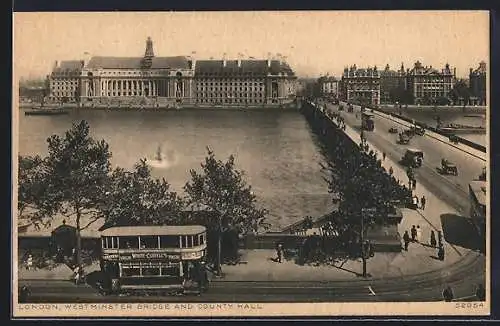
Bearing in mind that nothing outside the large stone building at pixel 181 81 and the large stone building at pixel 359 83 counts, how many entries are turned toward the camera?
2

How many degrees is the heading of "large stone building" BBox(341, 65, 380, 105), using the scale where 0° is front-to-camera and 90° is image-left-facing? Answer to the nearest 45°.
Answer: approximately 0°
